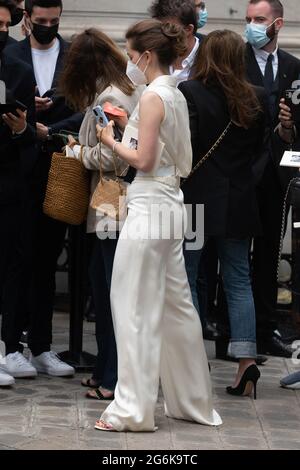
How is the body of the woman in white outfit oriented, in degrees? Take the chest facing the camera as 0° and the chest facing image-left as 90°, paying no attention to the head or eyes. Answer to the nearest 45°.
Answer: approximately 90°

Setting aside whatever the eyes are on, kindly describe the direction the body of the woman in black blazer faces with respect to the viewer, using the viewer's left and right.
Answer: facing away from the viewer and to the left of the viewer

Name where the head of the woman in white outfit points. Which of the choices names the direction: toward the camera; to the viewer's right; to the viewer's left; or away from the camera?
to the viewer's left
